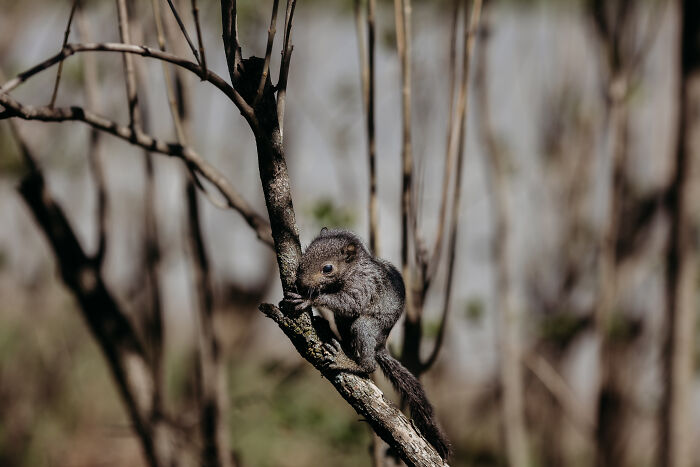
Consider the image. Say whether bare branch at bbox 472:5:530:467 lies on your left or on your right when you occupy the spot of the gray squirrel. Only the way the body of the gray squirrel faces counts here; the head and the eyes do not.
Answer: on your right

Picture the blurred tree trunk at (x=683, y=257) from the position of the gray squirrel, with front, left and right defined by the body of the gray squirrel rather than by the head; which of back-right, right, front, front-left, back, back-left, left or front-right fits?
back-right

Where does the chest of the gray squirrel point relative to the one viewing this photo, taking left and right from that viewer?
facing to the left of the viewer
